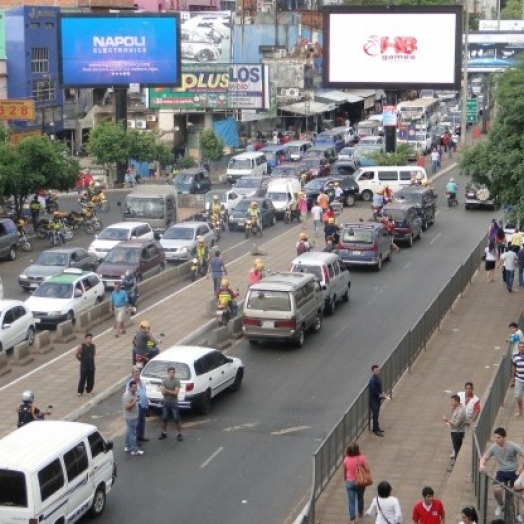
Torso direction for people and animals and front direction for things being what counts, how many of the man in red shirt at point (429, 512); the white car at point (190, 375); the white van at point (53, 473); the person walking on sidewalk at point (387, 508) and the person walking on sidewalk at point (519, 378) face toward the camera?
2

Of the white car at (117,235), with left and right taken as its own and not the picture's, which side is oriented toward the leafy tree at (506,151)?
left

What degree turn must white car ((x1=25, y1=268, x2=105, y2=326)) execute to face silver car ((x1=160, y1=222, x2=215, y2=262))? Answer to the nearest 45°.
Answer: approximately 180°

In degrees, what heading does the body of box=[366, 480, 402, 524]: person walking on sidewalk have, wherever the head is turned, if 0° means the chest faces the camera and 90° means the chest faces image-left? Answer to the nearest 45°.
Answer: approximately 180°

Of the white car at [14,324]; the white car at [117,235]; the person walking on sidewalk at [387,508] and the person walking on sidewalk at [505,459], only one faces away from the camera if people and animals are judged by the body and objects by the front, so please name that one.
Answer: the person walking on sidewalk at [387,508]

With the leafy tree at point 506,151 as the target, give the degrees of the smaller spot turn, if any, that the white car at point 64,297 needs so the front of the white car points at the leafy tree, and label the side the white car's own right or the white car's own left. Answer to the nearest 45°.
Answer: approximately 135° to the white car's own left
